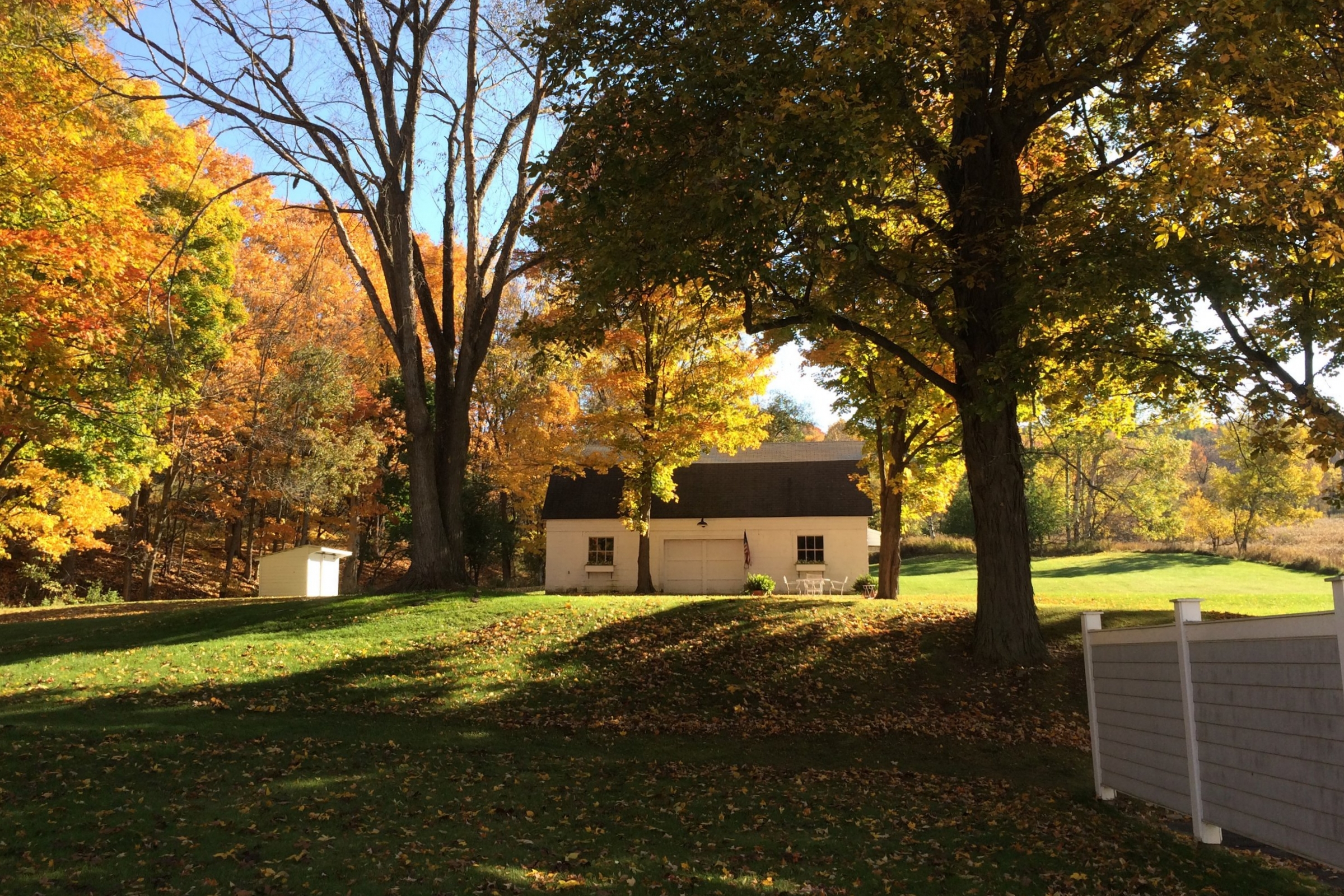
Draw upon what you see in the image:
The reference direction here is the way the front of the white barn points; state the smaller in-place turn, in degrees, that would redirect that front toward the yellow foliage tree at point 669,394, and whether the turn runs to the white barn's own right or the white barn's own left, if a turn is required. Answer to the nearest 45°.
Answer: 0° — it already faces it

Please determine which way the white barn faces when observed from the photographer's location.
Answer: facing the viewer

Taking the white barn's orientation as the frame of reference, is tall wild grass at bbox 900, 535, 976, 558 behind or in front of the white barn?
behind

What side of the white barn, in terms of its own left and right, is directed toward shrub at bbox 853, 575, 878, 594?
left

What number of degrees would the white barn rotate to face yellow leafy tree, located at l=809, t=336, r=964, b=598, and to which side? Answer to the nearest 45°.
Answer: approximately 45° to its left

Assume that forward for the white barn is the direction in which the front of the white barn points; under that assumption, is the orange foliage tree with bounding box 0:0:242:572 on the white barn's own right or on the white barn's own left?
on the white barn's own right

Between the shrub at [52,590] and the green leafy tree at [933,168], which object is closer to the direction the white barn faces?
the green leafy tree

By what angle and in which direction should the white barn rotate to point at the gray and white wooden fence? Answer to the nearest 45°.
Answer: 0° — it already faces it

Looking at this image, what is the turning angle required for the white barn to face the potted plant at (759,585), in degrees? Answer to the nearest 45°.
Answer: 0° — it already faces it

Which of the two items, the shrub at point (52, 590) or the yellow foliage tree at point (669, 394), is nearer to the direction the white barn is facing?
the yellow foliage tree

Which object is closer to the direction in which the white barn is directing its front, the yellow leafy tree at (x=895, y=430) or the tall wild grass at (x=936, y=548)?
the yellow leafy tree

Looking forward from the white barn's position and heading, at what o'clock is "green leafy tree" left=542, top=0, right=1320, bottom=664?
The green leafy tree is roughly at 12 o'clock from the white barn.

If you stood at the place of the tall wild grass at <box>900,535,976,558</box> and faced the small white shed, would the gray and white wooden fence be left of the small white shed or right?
left

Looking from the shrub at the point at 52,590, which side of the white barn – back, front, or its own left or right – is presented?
right
